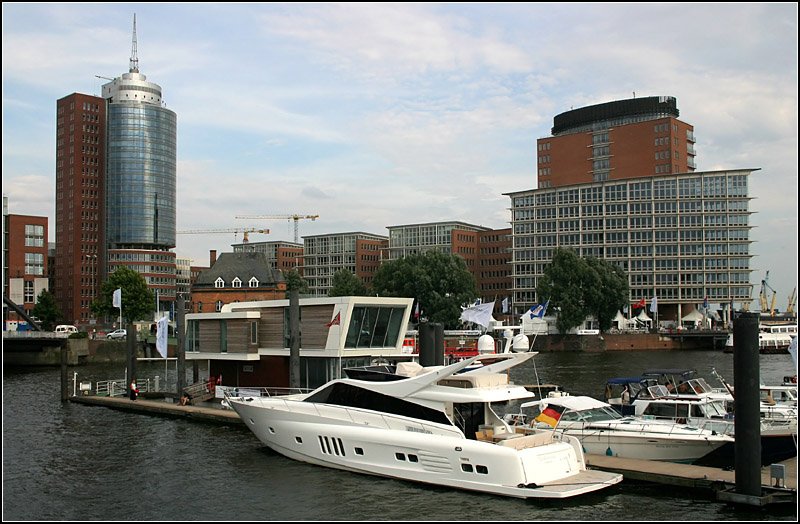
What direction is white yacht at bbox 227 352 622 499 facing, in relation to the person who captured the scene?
facing away from the viewer and to the left of the viewer

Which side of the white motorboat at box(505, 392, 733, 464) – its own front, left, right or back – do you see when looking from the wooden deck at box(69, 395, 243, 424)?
back

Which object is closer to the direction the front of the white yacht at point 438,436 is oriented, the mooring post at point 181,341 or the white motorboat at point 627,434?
the mooring post

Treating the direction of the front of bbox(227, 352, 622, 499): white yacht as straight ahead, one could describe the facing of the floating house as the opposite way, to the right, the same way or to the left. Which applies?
the opposite way

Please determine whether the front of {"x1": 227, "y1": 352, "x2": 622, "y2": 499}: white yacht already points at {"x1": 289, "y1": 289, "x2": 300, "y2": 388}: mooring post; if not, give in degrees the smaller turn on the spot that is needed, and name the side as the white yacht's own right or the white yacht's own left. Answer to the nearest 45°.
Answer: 0° — it already faces it

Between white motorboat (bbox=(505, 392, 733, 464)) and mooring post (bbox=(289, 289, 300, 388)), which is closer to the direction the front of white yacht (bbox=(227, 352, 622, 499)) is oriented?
the mooring post
